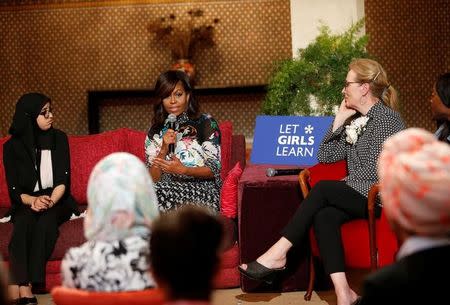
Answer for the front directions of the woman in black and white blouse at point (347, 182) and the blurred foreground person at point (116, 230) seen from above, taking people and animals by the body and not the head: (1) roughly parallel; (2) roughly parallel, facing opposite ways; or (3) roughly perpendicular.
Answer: roughly perpendicular

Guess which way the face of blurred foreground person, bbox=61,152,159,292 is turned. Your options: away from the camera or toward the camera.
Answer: away from the camera

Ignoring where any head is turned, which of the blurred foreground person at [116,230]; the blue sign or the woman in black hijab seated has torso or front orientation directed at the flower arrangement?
the blurred foreground person

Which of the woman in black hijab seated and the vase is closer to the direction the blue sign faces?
the woman in black hijab seated

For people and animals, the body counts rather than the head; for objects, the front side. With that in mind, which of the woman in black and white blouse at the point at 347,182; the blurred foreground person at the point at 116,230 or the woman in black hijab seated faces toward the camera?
the woman in black hijab seated

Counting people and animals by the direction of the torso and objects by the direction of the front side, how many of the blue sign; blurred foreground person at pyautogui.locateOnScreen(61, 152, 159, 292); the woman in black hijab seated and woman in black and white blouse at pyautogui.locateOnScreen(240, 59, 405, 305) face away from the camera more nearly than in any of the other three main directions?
1

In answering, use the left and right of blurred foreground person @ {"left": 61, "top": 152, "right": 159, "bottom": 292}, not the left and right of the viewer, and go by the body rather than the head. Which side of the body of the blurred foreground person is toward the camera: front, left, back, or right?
back

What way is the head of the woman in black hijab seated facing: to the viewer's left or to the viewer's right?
to the viewer's right

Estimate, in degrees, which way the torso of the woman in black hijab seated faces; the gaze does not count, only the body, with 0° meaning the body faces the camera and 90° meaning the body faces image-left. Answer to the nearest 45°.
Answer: approximately 0°

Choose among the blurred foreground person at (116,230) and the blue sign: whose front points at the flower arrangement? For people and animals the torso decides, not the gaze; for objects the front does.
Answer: the blurred foreground person

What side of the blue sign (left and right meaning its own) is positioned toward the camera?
front

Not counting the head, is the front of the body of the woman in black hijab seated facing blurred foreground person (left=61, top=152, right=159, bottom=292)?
yes

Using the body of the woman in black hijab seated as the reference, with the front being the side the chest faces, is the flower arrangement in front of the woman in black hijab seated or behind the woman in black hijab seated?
behind

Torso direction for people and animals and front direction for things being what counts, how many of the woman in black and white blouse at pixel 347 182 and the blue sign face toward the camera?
1

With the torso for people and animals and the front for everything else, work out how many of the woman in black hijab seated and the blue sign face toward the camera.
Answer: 2

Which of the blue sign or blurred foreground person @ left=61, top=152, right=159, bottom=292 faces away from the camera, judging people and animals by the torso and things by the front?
the blurred foreground person

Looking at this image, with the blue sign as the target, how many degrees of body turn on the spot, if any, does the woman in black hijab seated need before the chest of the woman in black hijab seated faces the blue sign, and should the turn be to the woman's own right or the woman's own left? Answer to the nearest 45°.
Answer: approximately 90° to the woman's own left

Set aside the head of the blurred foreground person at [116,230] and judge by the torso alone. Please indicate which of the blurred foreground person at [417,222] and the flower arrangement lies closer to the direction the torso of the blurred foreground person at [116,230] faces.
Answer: the flower arrangement
